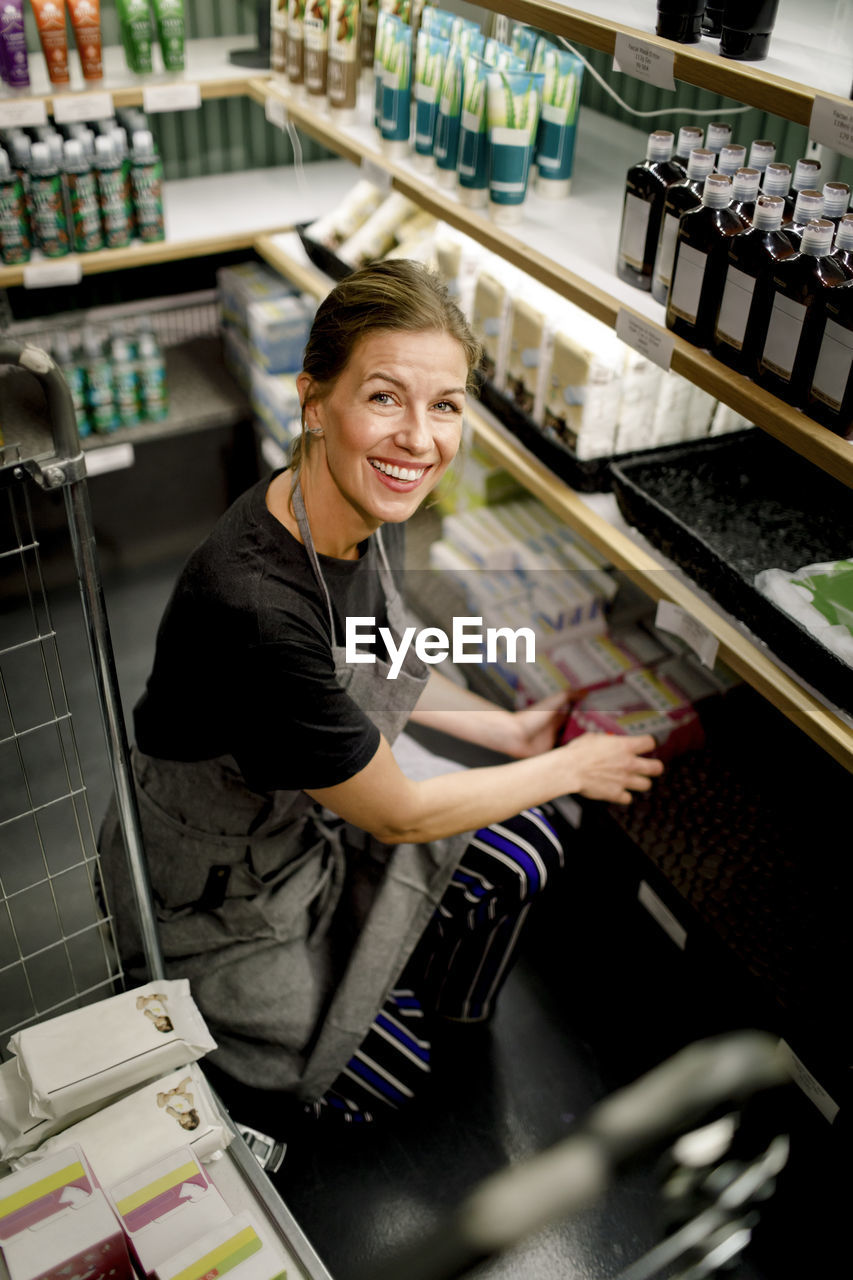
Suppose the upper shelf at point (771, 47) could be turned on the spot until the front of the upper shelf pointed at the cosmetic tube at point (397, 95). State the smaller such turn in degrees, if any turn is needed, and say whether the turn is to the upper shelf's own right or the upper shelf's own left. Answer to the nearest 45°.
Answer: approximately 90° to the upper shelf's own right

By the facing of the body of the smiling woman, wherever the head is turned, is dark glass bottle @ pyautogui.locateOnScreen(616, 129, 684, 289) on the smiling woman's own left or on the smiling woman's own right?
on the smiling woman's own left

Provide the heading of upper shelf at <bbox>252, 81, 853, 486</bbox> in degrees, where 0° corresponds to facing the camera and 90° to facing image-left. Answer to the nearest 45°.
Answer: approximately 45°

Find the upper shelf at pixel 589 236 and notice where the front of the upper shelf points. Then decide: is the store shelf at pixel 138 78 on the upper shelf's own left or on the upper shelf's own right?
on the upper shelf's own right

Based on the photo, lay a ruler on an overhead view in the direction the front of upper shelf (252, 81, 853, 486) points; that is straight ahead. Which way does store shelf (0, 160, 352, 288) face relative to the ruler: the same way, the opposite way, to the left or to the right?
to the left

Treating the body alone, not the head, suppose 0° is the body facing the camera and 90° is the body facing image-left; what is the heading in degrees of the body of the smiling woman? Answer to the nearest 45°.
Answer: approximately 315°

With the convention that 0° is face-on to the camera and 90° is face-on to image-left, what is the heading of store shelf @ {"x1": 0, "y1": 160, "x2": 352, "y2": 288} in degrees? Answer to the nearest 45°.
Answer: approximately 315°

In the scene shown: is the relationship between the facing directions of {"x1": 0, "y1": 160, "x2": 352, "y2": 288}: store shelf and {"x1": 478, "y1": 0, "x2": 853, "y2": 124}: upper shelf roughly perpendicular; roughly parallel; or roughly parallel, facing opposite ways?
roughly perpendicular

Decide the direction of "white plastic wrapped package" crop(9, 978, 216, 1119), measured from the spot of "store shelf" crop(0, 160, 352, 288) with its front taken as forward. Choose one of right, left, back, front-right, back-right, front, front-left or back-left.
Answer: front-right
